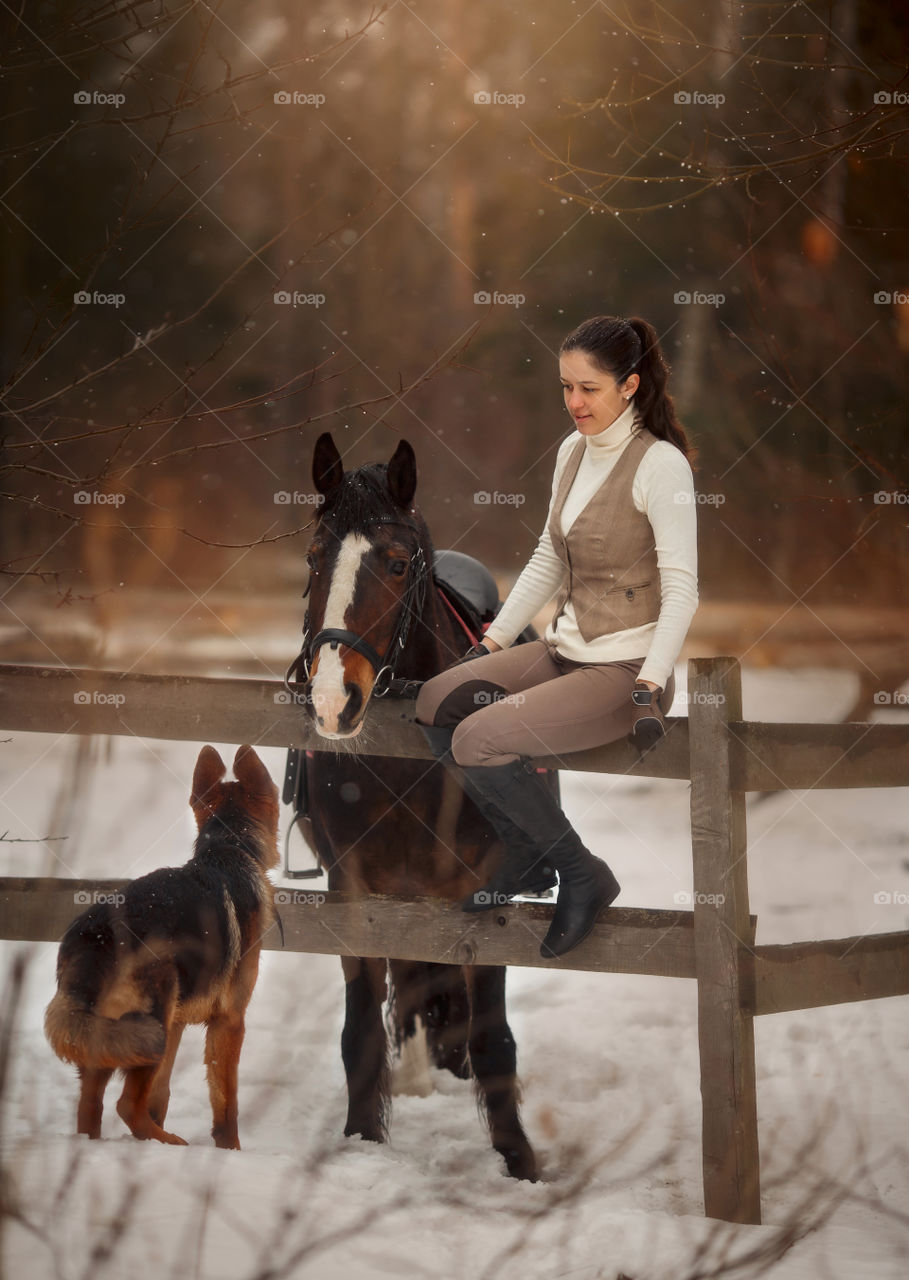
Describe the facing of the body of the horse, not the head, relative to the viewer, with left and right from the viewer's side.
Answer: facing the viewer

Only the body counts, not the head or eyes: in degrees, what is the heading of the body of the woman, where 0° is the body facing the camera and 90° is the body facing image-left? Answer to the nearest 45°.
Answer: approximately 45°

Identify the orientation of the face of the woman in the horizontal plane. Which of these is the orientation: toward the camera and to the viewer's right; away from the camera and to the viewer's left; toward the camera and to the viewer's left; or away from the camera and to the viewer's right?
toward the camera and to the viewer's left

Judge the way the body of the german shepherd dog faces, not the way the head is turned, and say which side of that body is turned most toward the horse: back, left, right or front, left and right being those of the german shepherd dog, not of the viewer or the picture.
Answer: front

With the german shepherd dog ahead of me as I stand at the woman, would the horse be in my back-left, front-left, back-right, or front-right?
front-right

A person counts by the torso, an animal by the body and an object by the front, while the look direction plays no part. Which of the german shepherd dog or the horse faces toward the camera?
the horse

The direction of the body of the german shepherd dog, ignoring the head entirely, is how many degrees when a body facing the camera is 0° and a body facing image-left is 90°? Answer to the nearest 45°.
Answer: approximately 225°

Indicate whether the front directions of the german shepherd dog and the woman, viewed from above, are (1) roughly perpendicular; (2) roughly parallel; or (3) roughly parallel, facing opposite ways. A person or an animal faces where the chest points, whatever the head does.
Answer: roughly parallel, facing opposite ways

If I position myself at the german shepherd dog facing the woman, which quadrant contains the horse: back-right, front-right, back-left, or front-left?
front-left

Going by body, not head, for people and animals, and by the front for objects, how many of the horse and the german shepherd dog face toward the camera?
1
